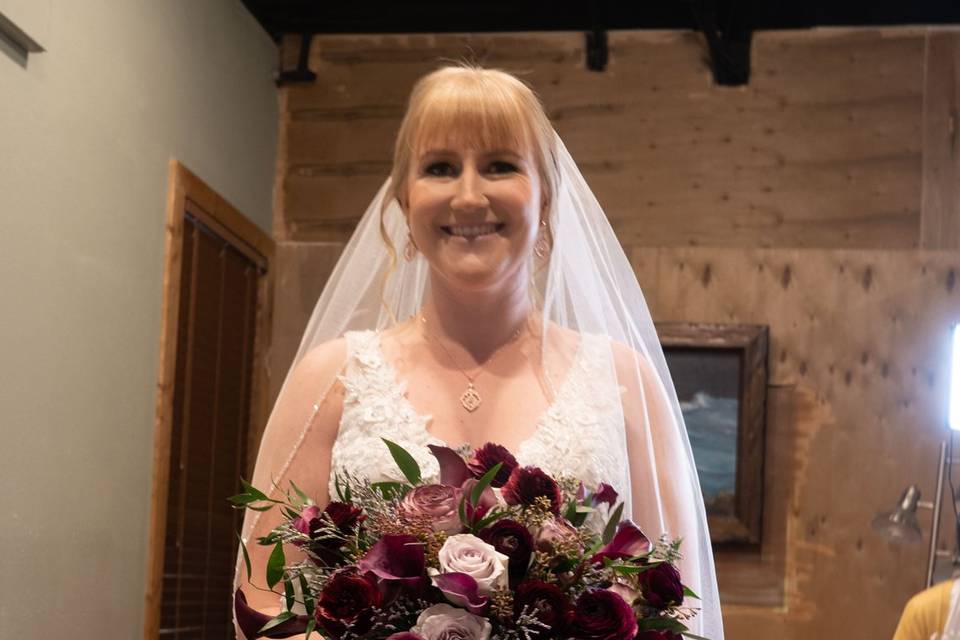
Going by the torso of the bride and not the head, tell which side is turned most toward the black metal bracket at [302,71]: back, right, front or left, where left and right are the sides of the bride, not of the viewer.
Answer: back

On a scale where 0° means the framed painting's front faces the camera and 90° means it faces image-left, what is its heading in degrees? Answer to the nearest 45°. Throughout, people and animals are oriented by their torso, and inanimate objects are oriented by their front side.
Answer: approximately 0°

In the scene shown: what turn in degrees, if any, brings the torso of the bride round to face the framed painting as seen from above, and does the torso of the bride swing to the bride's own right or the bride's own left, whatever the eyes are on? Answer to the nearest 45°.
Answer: approximately 180°

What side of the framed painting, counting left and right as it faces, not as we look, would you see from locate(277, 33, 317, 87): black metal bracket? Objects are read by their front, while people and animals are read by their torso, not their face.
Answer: right

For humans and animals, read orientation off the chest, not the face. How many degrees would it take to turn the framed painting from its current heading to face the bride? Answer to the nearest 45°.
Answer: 0° — it already faces them

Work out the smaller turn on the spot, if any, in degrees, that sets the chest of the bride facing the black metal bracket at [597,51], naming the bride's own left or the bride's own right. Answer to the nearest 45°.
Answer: approximately 180°

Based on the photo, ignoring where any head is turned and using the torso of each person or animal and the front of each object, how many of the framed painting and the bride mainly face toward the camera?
2
